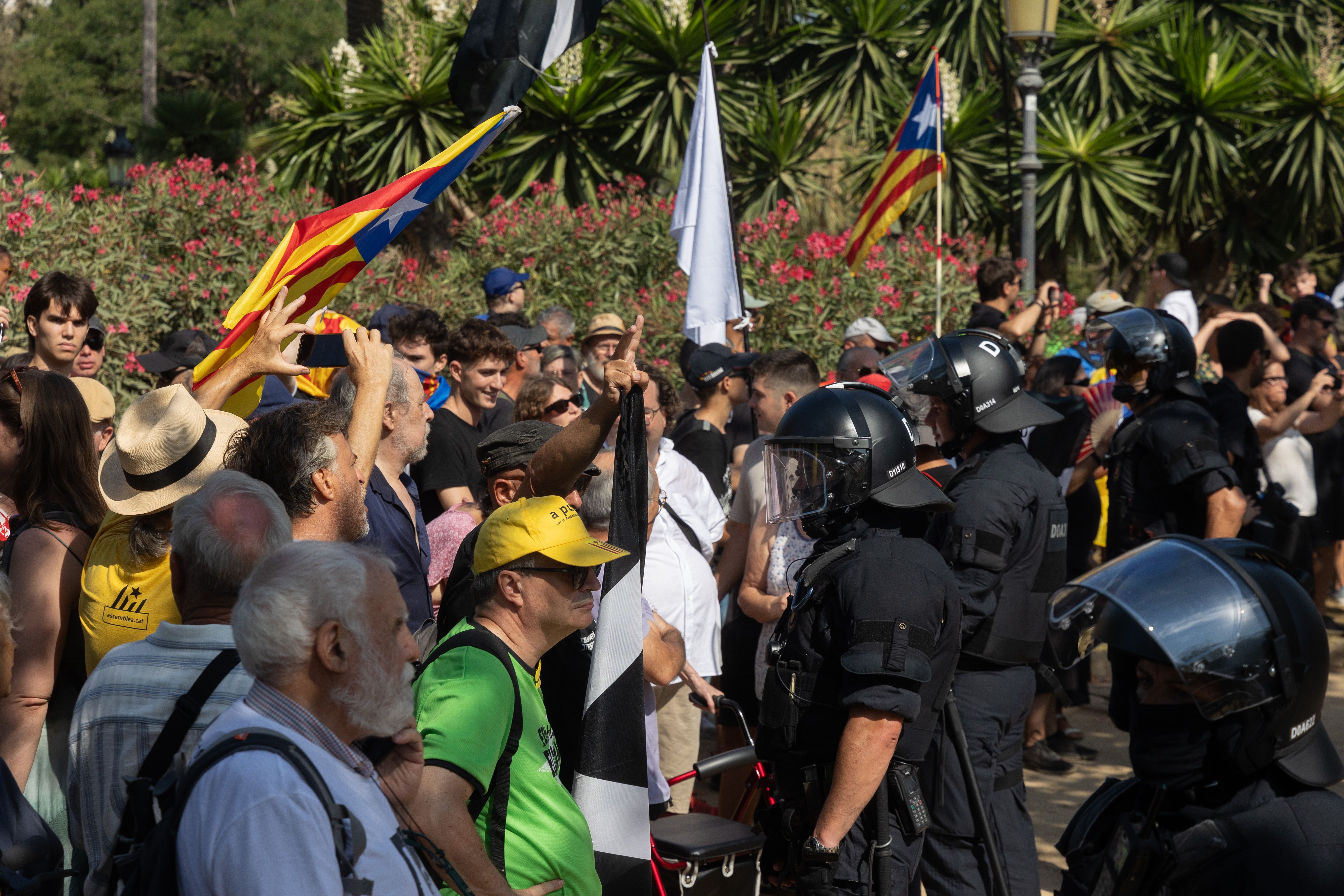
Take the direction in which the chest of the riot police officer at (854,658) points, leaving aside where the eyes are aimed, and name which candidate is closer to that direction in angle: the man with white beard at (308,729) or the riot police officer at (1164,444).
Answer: the man with white beard

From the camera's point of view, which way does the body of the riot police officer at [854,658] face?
to the viewer's left

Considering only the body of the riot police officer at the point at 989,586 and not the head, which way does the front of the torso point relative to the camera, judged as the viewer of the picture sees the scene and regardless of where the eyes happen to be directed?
to the viewer's left

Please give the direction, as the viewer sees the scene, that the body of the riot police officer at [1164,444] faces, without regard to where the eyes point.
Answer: to the viewer's left

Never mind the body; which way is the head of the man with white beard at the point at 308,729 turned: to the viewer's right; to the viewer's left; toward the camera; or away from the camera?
to the viewer's right

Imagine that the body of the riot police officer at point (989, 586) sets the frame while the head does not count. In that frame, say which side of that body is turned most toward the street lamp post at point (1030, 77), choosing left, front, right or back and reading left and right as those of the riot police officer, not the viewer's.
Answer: right

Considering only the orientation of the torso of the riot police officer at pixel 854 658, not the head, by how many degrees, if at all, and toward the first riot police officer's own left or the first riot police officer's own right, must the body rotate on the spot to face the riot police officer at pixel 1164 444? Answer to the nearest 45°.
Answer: approximately 135° to the first riot police officer's own right

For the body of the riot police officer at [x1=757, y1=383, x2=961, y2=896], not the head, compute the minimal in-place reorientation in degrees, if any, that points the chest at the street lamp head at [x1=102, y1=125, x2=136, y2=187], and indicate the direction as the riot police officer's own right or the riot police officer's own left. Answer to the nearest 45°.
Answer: approximately 45° to the riot police officer's own right

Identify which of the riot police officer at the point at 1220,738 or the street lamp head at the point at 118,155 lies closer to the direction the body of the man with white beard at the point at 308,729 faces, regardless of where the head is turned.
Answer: the riot police officer

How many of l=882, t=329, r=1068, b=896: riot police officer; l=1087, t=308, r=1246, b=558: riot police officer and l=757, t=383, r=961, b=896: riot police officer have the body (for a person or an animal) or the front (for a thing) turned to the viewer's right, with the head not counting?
0

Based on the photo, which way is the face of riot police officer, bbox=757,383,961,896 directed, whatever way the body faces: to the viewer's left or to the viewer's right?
to the viewer's left

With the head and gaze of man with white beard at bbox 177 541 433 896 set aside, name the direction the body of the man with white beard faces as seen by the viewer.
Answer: to the viewer's right

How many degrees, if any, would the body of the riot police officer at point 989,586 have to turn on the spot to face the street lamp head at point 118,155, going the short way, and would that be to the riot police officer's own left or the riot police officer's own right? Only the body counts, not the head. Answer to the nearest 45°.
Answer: approximately 45° to the riot police officer's own right

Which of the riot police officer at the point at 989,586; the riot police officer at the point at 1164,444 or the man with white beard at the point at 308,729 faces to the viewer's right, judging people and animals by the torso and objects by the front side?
the man with white beard

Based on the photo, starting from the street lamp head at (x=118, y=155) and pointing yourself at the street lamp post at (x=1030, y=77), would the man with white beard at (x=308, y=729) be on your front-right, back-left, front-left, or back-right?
front-right

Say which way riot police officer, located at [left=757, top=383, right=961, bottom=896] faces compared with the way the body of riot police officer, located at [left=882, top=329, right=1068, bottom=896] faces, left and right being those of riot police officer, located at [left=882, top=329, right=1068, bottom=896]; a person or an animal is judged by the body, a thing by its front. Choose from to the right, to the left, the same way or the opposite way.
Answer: the same way

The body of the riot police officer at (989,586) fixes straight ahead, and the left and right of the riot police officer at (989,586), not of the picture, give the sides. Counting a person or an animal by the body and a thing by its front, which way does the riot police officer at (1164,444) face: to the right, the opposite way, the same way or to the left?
the same way

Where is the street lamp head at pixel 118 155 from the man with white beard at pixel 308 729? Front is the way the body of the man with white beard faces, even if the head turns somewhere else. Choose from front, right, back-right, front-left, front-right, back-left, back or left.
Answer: left
